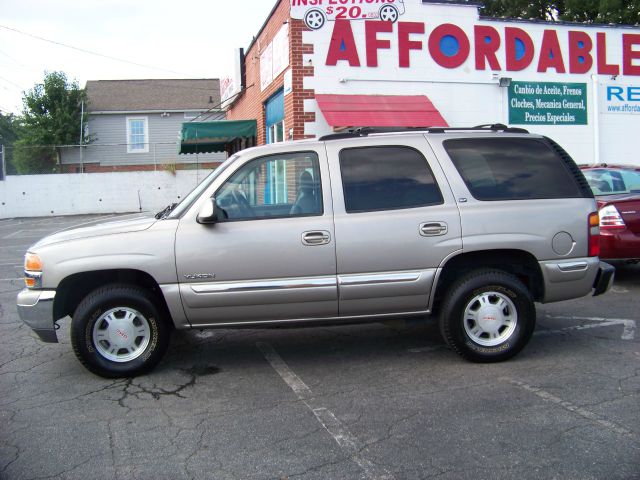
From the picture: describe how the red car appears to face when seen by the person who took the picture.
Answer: facing away from the viewer and to the left of the viewer

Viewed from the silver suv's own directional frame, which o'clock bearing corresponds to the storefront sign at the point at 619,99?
The storefront sign is roughly at 4 o'clock from the silver suv.

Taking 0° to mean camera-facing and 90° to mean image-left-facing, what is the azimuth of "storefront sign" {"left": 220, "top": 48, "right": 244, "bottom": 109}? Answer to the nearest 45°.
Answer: approximately 45°

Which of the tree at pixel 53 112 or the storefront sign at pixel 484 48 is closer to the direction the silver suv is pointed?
the tree

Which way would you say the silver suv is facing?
to the viewer's left

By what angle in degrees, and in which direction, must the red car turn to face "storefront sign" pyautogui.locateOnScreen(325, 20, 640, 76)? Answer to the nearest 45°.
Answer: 0° — it already faces it

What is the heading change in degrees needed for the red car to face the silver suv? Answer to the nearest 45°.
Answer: approximately 90° to its left
